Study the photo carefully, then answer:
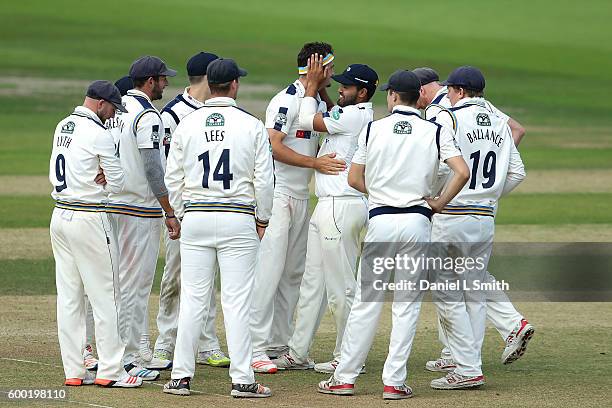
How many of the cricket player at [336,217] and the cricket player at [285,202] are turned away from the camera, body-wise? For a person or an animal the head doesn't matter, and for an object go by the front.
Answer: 0

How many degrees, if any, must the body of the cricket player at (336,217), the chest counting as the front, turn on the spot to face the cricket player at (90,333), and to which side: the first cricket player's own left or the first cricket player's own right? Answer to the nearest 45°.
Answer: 0° — they already face them

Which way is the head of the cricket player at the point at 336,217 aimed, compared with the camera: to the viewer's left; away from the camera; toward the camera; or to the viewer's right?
to the viewer's left

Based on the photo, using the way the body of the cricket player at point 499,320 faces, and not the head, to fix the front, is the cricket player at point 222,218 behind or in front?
in front

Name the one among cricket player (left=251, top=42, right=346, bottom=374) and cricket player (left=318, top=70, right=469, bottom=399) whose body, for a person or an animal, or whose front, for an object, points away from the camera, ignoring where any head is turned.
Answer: cricket player (left=318, top=70, right=469, bottom=399)

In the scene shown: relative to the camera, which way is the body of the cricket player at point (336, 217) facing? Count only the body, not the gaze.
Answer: to the viewer's left

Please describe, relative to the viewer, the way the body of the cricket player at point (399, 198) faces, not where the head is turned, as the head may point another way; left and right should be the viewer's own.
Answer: facing away from the viewer

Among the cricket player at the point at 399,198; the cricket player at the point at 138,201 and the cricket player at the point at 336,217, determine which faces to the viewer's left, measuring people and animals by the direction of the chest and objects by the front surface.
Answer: the cricket player at the point at 336,217

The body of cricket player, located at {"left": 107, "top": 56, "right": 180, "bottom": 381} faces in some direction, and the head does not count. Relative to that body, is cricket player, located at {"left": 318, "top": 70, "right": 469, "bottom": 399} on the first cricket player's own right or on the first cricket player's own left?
on the first cricket player's own right

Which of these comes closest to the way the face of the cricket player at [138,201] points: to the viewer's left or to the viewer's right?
to the viewer's right
